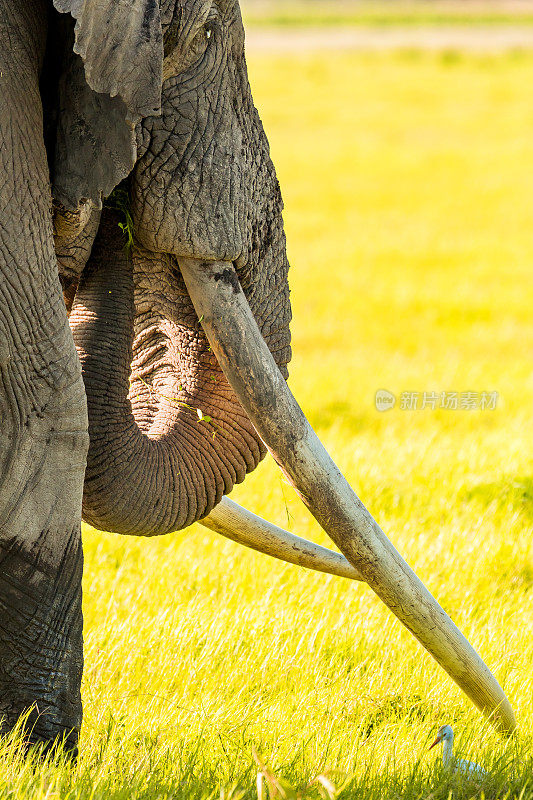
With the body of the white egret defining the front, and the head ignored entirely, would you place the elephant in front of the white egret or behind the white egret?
in front

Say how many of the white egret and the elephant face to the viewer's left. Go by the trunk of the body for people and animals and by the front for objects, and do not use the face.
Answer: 1

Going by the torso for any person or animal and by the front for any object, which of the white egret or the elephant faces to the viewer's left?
the white egret

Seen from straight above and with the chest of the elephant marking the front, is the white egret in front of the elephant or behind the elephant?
in front

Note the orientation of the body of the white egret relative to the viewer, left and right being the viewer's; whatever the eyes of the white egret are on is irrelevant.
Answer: facing to the left of the viewer

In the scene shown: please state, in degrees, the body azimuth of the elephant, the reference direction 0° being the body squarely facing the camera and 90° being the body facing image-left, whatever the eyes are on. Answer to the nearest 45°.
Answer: approximately 270°

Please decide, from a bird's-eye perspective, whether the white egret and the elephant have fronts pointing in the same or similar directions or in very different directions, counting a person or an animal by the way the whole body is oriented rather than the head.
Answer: very different directions
